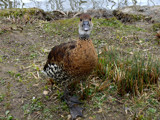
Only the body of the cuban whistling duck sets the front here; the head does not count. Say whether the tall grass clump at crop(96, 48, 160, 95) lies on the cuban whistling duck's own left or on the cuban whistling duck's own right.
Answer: on the cuban whistling duck's own left

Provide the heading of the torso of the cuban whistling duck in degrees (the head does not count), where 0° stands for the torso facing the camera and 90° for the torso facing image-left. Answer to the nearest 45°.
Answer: approximately 315°

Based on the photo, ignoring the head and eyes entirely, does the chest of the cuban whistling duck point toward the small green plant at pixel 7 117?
no

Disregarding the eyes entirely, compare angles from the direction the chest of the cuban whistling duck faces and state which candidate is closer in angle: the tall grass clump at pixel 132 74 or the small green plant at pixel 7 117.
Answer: the tall grass clump
